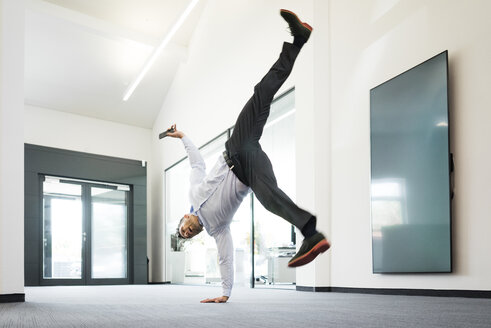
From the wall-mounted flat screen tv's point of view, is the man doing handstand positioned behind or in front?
in front

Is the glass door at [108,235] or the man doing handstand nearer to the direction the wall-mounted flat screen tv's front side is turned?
the man doing handstand

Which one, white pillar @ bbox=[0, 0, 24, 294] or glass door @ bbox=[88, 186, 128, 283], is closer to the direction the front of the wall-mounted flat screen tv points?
the white pillar

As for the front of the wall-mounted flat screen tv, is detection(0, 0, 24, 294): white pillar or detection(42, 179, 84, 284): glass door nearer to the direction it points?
the white pillar

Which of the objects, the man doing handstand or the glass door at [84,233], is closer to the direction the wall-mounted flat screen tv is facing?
the man doing handstand

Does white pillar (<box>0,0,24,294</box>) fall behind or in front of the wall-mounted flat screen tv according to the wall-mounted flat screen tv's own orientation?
in front

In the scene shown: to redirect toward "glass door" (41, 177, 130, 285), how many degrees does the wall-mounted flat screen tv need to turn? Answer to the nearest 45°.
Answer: approximately 90° to its right

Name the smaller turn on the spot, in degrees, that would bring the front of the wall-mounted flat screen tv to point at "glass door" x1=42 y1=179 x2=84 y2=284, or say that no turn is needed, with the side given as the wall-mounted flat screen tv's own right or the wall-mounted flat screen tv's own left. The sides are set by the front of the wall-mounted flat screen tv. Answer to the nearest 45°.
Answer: approximately 90° to the wall-mounted flat screen tv's own right

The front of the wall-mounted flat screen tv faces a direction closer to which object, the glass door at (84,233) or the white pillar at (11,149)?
the white pillar

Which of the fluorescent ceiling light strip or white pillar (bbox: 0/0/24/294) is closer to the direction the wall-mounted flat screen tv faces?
the white pillar

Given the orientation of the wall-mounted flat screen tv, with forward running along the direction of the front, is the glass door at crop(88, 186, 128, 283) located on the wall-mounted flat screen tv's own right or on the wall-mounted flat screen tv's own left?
on the wall-mounted flat screen tv's own right

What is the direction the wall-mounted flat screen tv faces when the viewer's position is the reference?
facing the viewer and to the left of the viewer
